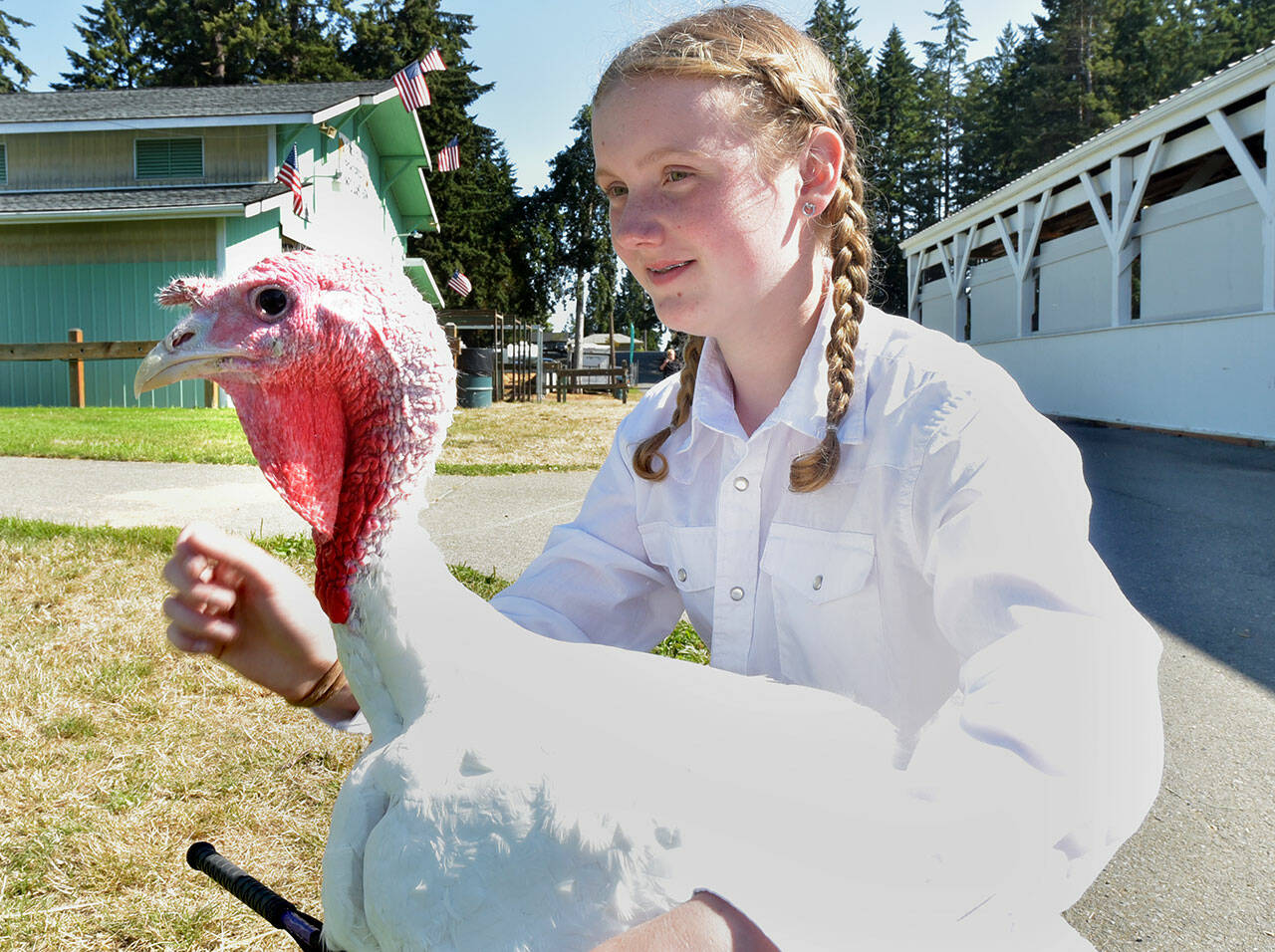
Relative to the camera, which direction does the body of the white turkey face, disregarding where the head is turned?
to the viewer's left

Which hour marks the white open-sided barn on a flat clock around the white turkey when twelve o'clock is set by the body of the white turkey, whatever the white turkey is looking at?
The white open-sided barn is roughly at 4 o'clock from the white turkey.

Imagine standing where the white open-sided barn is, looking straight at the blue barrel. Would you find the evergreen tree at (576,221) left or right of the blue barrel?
right

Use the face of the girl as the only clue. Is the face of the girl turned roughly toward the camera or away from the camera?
toward the camera

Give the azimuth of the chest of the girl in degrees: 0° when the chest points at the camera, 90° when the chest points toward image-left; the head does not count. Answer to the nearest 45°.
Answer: approximately 45°

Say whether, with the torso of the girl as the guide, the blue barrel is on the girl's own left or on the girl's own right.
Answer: on the girl's own right

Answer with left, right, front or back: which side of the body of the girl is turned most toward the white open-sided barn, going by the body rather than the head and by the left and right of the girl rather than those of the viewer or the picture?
back

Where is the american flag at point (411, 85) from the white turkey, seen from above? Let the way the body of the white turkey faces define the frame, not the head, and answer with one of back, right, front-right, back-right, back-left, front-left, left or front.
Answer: right

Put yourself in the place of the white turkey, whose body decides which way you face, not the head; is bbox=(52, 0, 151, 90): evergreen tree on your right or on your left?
on your right
